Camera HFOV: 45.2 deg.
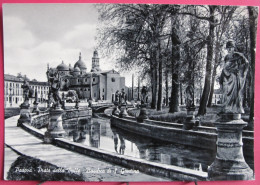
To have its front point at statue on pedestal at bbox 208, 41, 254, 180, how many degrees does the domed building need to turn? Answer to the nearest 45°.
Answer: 0° — it already faces it

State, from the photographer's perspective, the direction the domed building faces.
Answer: facing the viewer and to the right of the viewer

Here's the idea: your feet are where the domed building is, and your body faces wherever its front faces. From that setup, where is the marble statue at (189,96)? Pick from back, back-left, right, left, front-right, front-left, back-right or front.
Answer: front-left

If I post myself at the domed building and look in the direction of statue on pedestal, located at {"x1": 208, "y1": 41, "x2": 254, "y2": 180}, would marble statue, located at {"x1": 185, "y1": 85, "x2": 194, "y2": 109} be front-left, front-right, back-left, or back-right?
front-left
